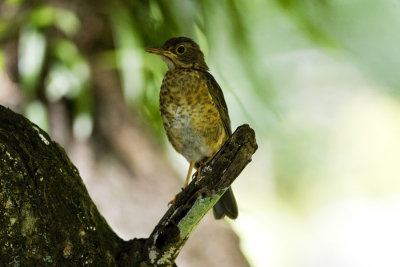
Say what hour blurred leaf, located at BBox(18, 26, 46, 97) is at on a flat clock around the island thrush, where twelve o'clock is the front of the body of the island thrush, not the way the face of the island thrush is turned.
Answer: The blurred leaf is roughly at 3 o'clock from the island thrush.

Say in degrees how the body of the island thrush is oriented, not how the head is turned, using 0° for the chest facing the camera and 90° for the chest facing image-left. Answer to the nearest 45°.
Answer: approximately 45°

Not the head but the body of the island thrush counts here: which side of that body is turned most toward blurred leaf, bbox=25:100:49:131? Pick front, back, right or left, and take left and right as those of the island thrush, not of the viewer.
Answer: right

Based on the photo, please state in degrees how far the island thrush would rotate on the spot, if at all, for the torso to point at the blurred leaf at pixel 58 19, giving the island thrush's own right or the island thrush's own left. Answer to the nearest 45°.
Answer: approximately 90° to the island thrush's own right

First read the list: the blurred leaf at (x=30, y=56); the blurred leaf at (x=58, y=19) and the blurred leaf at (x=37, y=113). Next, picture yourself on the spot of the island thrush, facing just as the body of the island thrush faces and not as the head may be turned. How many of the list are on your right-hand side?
3
